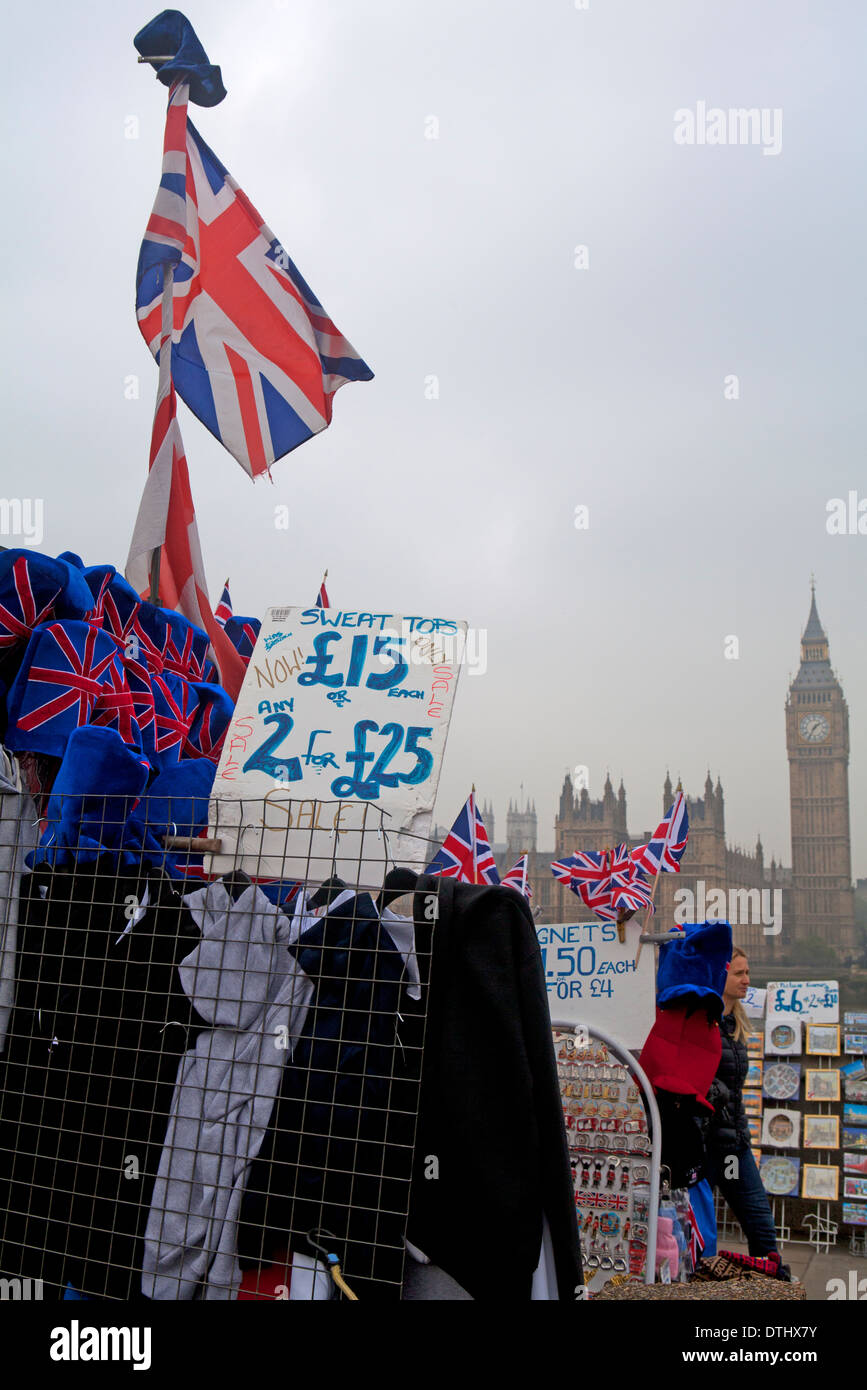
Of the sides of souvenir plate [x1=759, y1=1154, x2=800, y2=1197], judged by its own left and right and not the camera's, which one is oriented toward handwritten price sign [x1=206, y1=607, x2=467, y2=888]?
front

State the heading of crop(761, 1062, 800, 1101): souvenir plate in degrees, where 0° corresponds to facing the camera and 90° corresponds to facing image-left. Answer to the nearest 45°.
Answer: approximately 0°

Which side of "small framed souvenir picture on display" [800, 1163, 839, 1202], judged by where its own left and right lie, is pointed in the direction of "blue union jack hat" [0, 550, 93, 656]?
front

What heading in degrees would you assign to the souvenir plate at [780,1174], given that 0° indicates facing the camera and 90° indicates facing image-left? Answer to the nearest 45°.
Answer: approximately 0°

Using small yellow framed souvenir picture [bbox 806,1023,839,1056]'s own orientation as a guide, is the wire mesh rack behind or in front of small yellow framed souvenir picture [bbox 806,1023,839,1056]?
in front

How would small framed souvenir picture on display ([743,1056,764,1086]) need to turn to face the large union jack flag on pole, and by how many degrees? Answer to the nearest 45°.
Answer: approximately 45° to its right

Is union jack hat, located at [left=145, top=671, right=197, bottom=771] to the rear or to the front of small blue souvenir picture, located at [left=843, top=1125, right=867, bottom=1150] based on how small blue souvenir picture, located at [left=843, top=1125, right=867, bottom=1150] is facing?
to the front
